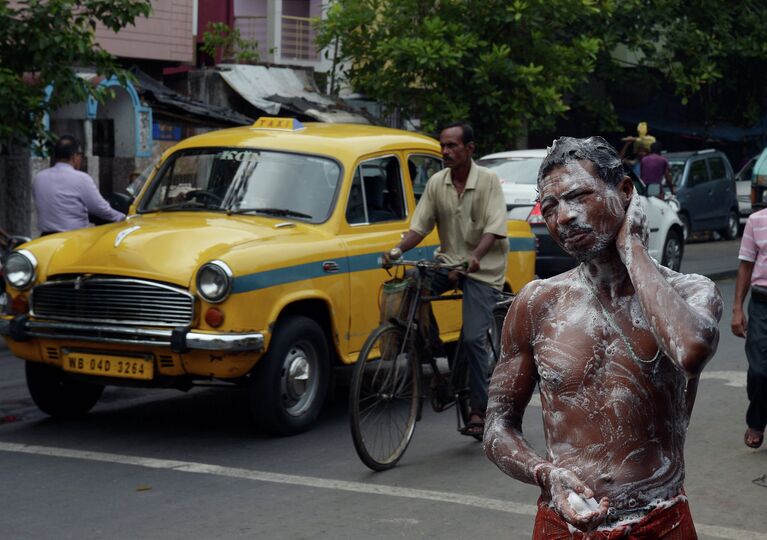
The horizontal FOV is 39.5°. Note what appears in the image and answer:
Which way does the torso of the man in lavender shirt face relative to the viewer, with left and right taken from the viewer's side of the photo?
facing away from the viewer and to the right of the viewer

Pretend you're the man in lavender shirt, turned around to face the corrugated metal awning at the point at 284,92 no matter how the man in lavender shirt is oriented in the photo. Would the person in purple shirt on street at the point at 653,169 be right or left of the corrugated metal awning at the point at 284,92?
right

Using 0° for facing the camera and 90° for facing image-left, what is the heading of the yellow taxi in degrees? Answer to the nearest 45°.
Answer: approximately 45°

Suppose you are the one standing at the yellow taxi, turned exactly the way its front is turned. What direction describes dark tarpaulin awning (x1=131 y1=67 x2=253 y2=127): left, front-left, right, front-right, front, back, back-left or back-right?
back-right

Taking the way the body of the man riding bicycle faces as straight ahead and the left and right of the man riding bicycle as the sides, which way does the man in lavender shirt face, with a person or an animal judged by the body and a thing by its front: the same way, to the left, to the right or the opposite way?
the opposite way

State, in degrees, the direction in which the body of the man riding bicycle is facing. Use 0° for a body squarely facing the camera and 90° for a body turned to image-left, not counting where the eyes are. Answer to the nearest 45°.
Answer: approximately 45°

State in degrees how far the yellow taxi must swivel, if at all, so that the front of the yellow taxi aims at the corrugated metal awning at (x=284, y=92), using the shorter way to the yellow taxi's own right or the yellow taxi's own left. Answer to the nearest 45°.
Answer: approximately 135° to the yellow taxi's own right

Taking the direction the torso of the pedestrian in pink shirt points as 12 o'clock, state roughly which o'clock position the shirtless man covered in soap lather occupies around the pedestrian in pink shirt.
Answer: The shirtless man covered in soap lather is roughly at 12 o'clock from the pedestrian in pink shirt.

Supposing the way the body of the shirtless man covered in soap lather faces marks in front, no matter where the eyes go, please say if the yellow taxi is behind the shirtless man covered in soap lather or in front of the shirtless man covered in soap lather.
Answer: behind

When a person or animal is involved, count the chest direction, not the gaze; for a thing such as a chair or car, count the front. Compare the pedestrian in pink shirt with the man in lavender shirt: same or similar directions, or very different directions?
very different directions
